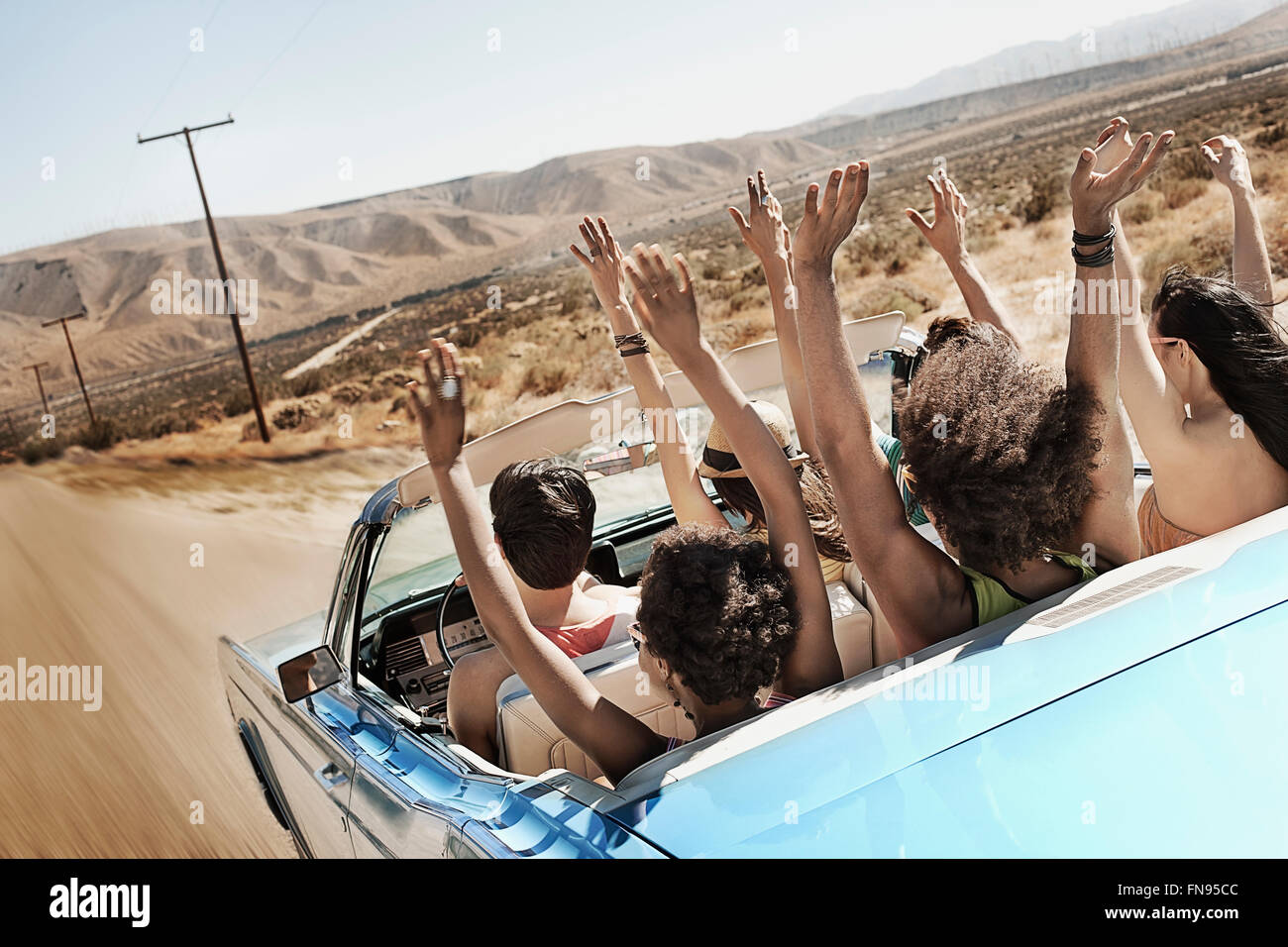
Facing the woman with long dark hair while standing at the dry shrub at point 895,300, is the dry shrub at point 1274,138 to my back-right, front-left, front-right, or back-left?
back-left

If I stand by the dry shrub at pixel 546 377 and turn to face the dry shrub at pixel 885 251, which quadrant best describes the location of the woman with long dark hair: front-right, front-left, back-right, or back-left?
back-right

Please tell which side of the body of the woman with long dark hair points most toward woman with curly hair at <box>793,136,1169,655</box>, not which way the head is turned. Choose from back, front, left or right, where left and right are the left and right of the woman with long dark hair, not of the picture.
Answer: left

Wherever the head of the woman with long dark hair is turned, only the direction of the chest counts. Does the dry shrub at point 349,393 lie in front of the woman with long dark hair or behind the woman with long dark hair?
in front

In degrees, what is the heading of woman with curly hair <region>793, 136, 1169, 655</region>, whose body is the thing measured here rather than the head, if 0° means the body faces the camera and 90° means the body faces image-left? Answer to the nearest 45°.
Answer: approximately 180°

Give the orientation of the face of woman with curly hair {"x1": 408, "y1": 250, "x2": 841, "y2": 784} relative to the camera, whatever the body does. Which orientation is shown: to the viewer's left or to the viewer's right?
to the viewer's left

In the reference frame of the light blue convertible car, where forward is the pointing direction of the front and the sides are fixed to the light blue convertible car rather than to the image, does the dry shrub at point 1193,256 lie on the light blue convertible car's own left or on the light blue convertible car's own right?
on the light blue convertible car's own right

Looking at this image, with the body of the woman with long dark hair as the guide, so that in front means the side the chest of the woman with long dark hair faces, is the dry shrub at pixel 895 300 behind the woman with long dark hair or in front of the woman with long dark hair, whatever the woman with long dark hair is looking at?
in front

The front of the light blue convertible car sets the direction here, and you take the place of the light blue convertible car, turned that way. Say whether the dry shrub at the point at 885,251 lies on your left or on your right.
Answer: on your right

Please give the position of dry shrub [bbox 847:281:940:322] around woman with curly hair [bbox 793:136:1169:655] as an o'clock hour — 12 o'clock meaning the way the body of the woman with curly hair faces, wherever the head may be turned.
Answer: The dry shrub is roughly at 12 o'clock from the woman with curly hair.

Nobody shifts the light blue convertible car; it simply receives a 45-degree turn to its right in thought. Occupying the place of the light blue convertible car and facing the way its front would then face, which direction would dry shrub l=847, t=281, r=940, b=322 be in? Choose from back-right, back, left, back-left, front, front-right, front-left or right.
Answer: front

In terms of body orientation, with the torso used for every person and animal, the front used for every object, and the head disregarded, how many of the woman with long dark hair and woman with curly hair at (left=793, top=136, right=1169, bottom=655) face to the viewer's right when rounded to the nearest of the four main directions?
0

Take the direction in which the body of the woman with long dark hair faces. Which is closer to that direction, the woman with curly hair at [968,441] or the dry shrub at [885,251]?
the dry shrub

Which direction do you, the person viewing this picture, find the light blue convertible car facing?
facing away from the viewer and to the left of the viewer

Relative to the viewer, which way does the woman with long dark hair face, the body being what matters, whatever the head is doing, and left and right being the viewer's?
facing away from the viewer and to the left of the viewer

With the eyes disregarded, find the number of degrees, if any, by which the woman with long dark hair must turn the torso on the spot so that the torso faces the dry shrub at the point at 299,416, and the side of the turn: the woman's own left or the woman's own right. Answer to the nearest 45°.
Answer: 0° — they already face it
